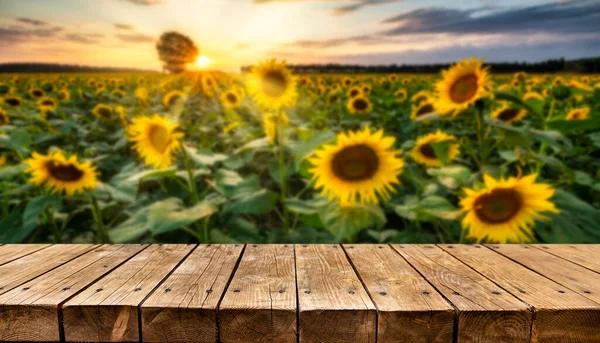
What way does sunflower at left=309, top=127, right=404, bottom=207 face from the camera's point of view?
toward the camera

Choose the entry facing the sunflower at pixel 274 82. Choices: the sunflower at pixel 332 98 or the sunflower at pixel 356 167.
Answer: the sunflower at pixel 332 98

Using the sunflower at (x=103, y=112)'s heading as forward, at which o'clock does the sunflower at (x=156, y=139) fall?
the sunflower at (x=156, y=139) is roughly at 12 o'clock from the sunflower at (x=103, y=112).

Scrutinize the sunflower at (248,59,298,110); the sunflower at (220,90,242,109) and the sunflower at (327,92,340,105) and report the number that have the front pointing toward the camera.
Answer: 3

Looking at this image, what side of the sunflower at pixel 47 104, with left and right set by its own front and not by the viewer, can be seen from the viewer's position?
front

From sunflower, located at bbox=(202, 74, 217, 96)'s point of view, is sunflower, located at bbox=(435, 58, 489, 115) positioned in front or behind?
in front

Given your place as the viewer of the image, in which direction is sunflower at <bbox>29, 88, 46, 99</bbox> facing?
facing the viewer

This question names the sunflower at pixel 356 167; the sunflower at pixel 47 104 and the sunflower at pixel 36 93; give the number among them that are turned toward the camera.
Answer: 3

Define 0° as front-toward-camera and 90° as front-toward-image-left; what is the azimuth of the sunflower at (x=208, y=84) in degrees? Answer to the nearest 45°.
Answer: approximately 0°

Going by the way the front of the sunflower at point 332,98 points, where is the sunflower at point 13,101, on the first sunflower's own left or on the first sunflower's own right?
on the first sunflower's own right

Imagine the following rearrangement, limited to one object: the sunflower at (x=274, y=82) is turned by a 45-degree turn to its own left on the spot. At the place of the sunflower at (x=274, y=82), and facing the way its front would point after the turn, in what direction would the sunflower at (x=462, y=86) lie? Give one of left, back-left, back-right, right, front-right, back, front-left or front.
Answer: front

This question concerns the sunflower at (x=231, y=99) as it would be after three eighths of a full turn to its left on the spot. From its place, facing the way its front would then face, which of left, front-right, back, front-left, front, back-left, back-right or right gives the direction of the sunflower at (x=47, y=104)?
left

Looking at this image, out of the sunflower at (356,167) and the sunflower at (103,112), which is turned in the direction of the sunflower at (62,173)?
the sunflower at (103,112)

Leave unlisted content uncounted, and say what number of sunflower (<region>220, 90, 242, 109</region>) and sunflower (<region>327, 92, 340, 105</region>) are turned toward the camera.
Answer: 2
